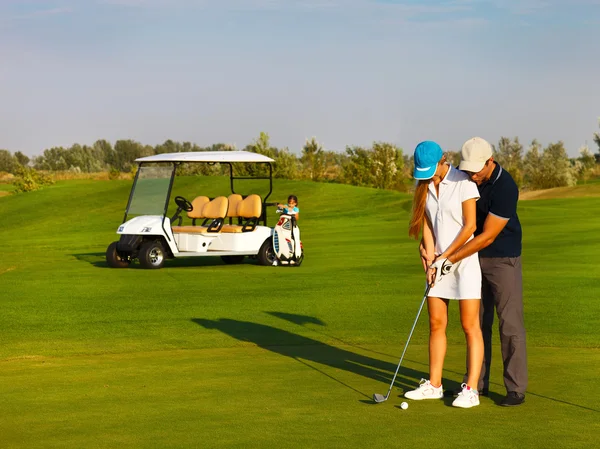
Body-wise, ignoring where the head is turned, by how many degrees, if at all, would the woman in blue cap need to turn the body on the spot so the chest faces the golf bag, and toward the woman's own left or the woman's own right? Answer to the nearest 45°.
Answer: approximately 135° to the woman's own right

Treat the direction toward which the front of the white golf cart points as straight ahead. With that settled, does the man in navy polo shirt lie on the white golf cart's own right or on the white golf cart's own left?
on the white golf cart's own left

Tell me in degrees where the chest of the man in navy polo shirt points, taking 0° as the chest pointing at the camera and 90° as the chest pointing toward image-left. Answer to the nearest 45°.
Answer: approximately 45°

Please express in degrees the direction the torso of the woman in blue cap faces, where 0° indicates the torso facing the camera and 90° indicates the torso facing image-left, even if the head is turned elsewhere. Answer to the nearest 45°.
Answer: approximately 45°

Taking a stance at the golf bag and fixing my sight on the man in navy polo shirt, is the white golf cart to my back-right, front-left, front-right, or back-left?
back-right

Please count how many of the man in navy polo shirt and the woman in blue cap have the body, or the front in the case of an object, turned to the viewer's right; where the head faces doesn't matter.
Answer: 0

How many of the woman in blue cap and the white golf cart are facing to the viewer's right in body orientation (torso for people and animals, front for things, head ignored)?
0

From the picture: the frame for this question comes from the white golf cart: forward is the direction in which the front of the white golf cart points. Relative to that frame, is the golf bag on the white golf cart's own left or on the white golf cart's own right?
on the white golf cart's own left

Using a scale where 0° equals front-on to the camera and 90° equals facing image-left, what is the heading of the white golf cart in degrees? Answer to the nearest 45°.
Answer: approximately 45°

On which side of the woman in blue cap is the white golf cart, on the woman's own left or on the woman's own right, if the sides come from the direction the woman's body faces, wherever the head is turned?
on the woman's own right
